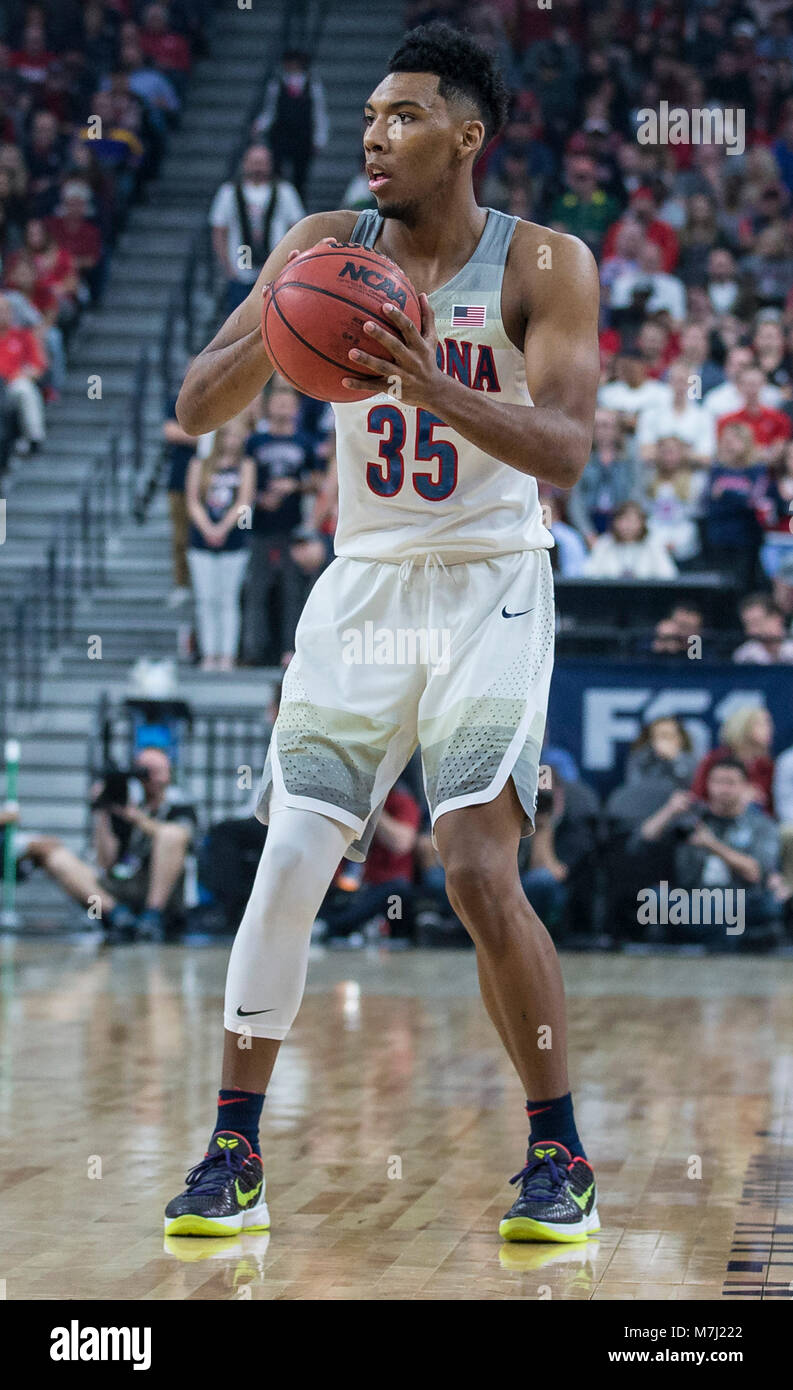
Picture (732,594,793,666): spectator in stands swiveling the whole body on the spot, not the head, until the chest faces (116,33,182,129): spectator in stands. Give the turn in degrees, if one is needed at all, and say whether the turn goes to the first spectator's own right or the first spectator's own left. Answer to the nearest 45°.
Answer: approximately 135° to the first spectator's own right

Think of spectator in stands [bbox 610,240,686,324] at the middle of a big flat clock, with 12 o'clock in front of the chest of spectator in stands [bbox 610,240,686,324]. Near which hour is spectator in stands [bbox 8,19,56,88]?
spectator in stands [bbox 8,19,56,88] is roughly at 4 o'clock from spectator in stands [bbox 610,240,686,324].

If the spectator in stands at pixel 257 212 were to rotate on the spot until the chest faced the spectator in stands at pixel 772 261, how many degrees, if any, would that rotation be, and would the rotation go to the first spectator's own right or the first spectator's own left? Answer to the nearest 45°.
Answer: approximately 90° to the first spectator's own left

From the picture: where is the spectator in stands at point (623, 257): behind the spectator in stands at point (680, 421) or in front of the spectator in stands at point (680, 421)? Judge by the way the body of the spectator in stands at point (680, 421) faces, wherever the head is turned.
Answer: behind

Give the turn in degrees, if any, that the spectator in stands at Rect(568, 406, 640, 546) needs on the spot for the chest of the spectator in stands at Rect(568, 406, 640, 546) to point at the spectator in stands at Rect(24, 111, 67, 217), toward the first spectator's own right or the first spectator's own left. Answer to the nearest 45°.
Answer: approximately 135° to the first spectator's own right

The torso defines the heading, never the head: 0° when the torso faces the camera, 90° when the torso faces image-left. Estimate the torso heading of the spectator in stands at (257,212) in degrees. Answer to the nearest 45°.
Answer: approximately 0°

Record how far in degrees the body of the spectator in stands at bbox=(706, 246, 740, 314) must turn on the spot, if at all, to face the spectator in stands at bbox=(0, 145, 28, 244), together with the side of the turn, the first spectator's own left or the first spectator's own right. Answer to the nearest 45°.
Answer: approximately 90° to the first spectator's own right

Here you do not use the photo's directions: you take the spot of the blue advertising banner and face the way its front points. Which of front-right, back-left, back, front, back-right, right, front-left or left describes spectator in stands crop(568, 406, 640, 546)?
back

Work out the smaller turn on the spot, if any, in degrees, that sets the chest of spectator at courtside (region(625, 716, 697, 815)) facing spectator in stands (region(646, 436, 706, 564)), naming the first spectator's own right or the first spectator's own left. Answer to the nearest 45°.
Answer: approximately 180°
